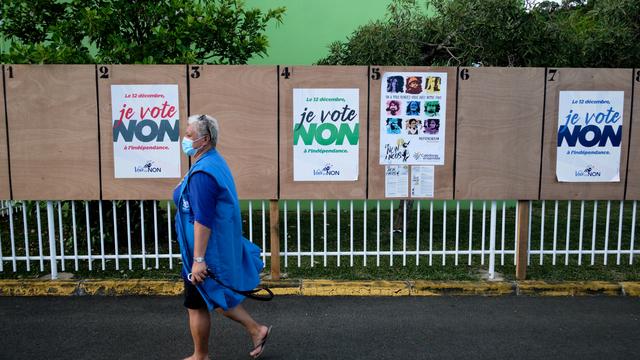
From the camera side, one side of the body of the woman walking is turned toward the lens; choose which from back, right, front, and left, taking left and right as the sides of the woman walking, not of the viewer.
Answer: left

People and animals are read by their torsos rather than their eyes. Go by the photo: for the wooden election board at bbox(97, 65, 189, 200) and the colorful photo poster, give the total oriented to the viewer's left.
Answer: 0

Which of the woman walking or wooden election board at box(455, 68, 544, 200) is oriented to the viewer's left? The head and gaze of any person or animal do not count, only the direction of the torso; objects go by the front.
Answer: the woman walking

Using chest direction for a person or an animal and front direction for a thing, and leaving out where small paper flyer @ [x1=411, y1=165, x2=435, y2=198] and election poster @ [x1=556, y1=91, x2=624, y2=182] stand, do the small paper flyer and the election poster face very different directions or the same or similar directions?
same or similar directions

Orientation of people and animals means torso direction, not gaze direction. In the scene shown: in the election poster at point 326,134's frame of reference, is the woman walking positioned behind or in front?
in front

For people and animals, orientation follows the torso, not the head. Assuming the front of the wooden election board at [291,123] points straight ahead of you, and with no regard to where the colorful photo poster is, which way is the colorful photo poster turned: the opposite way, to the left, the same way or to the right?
the same way

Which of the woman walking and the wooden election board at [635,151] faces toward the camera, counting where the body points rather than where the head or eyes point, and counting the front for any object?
the wooden election board

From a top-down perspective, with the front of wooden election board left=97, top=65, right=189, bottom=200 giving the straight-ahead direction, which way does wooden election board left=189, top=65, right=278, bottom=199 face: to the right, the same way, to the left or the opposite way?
the same way

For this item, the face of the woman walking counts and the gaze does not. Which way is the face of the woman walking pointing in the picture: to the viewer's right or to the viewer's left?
to the viewer's left

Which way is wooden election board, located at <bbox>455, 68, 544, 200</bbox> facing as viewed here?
toward the camera

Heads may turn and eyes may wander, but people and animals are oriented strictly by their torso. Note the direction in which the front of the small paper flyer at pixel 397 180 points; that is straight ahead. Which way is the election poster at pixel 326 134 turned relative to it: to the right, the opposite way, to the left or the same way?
the same way

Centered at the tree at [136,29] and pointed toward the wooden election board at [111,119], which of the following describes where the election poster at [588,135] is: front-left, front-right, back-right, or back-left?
front-left

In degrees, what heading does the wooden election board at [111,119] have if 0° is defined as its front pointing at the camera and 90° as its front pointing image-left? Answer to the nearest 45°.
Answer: approximately 0°

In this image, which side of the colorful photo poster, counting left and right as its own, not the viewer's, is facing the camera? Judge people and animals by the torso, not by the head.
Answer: front

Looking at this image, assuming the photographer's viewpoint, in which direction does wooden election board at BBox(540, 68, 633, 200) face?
facing the viewer

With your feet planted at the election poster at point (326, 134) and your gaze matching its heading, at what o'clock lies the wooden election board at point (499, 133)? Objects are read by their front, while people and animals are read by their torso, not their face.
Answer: The wooden election board is roughly at 9 o'clock from the election poster.
